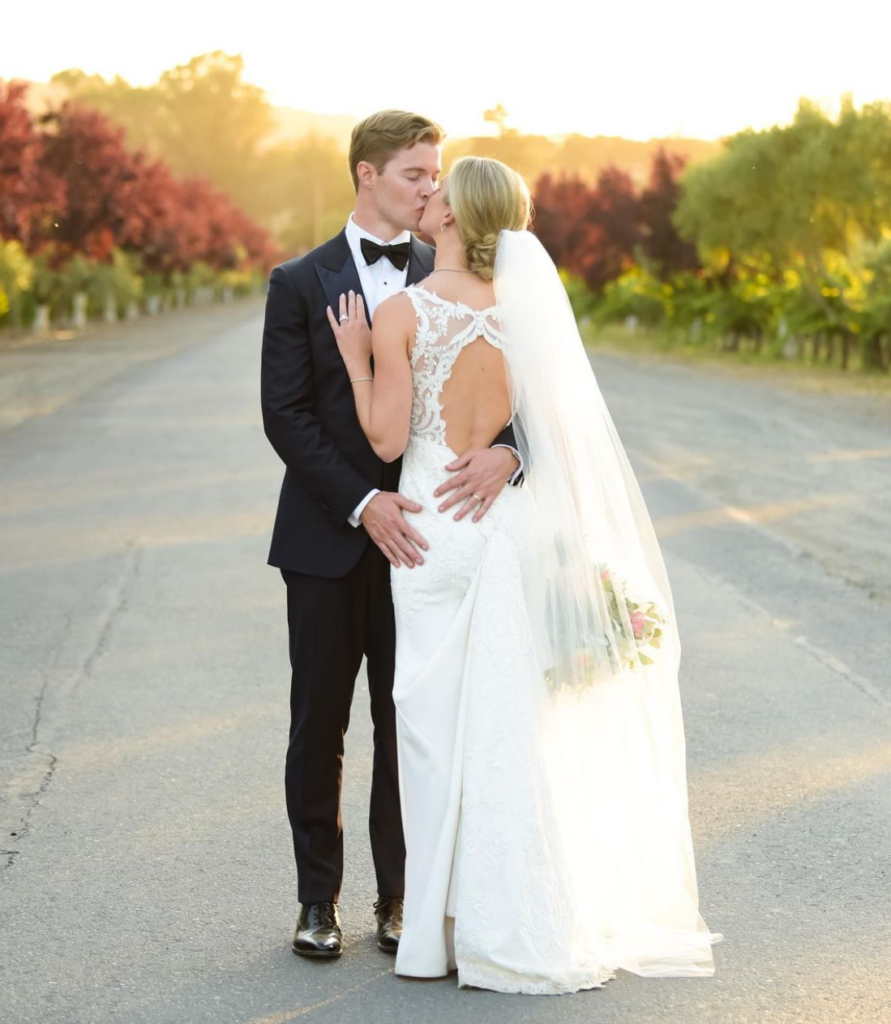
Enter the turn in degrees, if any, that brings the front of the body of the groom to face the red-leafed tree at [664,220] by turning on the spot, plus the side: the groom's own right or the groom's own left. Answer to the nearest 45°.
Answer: approximately 135° to the groom's own left

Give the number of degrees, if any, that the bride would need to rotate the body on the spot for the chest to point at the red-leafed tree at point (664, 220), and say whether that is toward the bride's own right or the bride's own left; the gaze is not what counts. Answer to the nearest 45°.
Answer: approximately 45° to the bride's own right

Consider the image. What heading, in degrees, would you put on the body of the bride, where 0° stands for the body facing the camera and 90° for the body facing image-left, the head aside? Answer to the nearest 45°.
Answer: approximately 135°

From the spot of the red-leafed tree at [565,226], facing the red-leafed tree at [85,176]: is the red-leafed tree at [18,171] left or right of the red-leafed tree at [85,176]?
left

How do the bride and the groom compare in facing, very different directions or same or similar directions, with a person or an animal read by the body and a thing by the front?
very different directions

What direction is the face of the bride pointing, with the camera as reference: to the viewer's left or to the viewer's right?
to the viewer's left

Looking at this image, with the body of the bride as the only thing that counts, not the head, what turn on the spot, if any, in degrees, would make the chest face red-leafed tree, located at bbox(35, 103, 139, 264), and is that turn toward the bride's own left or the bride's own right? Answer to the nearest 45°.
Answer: approximately 45° to the bride's own right

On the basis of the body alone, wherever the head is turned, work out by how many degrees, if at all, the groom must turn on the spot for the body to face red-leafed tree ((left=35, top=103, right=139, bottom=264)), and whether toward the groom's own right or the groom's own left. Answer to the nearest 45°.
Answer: approximately 135° to the groom's own left

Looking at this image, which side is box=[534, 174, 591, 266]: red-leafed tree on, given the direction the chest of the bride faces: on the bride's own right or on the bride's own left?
on the bride's own right

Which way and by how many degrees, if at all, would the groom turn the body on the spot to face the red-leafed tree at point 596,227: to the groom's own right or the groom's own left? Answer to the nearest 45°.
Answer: approximately 135° to the groom's own left

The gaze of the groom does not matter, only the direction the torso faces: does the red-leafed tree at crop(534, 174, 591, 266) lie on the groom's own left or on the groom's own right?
on the groom's own left

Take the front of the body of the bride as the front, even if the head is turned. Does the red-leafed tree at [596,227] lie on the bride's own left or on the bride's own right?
on the bride's own right
